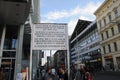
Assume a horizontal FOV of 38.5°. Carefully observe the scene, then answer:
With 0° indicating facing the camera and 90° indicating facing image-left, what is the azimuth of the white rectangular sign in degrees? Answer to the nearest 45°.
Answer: approximately 0°
